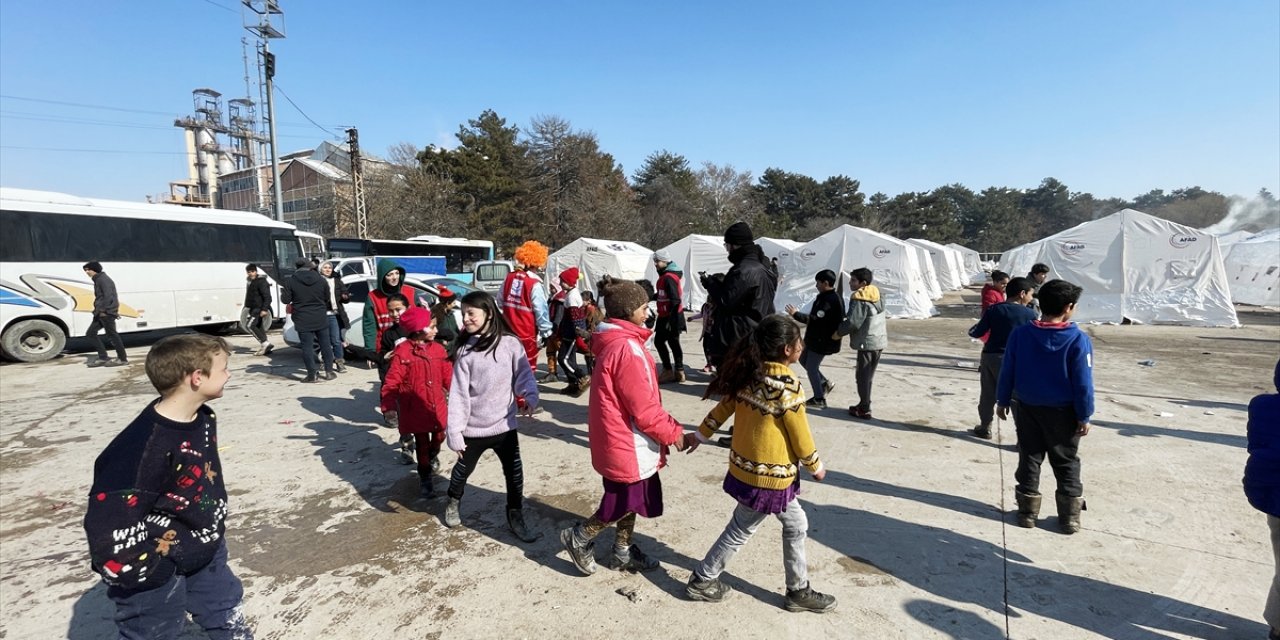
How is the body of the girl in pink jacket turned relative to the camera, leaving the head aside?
to the viewer's right

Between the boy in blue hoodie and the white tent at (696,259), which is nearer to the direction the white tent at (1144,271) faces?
the boy in blue hoodie

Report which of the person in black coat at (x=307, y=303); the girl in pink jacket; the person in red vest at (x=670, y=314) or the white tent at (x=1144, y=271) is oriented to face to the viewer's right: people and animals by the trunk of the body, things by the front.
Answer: the girl in pink jacket

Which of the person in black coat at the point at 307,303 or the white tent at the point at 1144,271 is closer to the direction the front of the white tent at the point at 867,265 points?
the person in black coat

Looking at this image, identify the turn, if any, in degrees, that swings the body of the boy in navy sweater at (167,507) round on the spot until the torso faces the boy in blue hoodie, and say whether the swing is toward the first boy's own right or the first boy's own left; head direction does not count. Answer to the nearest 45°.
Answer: approximately 45° to the first boy's own left

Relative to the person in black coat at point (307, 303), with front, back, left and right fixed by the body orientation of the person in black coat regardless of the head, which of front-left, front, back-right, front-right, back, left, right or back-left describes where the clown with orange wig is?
back-right

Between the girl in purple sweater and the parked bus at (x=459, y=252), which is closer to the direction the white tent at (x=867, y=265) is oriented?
the girl in purple sweater

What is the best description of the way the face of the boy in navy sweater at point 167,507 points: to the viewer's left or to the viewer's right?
to the viewer's right

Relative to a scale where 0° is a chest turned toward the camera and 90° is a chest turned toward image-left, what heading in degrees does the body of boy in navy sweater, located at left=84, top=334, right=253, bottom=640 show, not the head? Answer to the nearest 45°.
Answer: approximately 315°

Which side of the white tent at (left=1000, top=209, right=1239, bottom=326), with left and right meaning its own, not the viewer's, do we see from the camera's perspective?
front

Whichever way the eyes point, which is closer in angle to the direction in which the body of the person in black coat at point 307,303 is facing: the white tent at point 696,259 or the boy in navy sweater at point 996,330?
the white tent

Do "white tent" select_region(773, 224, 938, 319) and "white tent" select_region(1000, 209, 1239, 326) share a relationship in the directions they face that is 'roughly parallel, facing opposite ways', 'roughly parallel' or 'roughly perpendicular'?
roughly parallel

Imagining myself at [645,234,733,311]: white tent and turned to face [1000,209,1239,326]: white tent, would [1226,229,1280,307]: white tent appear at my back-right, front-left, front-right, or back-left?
front-left

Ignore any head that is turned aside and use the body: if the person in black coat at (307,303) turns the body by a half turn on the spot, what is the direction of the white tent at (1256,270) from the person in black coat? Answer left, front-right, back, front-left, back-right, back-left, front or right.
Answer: left

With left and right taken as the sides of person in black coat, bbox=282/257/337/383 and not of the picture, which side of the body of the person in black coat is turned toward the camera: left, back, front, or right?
back

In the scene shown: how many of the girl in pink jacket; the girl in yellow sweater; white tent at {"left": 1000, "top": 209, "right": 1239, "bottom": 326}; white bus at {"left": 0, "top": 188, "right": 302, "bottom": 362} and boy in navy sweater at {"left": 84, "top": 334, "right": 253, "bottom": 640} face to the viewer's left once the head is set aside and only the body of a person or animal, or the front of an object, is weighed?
0
